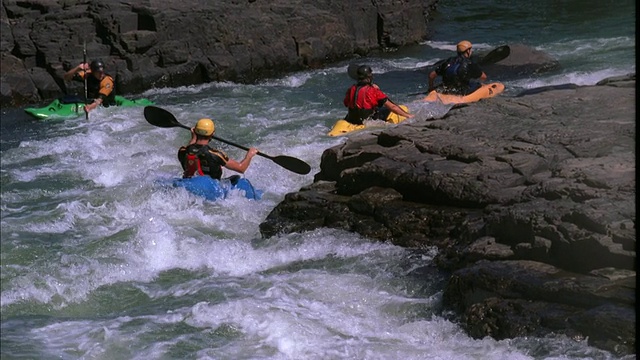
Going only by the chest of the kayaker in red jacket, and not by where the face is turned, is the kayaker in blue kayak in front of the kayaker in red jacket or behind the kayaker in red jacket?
behind

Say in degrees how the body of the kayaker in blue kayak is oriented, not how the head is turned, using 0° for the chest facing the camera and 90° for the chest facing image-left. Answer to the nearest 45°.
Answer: approximately 225°

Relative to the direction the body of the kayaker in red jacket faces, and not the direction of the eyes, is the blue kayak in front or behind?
behind

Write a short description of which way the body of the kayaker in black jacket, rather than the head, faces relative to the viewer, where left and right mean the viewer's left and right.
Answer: facing away from the viewer and to the right of the viewer

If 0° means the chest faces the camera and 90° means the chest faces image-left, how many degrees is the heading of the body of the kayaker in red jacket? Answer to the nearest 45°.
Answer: approximately 225°

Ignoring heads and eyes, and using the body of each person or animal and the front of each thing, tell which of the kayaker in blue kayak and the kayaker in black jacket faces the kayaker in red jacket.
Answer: the kayaker in blue kayak

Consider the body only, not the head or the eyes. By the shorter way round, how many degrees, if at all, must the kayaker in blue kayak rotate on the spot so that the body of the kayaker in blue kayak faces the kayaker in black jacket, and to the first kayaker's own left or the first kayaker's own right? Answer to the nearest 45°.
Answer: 0° — they already face them

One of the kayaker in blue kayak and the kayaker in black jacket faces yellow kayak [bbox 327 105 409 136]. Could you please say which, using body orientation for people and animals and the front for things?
the kayaker in blue kayak
